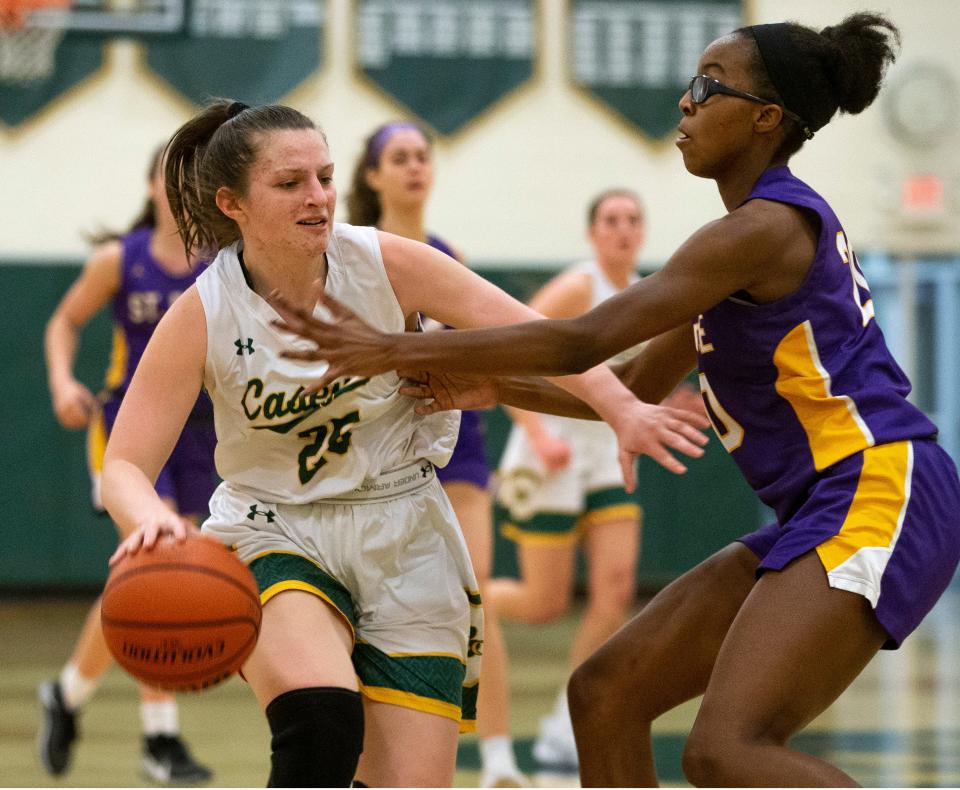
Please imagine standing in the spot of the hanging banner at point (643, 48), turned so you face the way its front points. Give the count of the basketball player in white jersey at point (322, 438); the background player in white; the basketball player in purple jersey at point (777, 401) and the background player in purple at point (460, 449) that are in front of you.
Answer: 4

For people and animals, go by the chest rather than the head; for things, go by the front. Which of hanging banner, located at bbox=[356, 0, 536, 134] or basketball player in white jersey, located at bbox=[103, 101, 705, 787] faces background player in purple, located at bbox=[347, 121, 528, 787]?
the hanging banner

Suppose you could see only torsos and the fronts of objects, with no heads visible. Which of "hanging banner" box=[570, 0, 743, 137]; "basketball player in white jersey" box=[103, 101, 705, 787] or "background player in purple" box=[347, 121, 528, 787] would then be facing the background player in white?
the hanging banner

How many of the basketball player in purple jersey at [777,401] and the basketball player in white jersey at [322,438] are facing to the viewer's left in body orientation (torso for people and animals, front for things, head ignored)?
1

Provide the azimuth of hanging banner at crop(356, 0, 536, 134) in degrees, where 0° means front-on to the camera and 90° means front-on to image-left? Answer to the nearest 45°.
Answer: approximately 0°

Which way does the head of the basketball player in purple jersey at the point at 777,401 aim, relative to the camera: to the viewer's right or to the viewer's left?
to the viewer's left

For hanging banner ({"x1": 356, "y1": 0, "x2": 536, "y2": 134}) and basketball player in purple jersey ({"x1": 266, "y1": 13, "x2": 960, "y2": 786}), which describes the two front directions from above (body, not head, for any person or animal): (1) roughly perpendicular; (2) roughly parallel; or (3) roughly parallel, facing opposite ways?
roughly perpendicular

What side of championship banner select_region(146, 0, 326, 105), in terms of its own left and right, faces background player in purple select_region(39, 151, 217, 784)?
front

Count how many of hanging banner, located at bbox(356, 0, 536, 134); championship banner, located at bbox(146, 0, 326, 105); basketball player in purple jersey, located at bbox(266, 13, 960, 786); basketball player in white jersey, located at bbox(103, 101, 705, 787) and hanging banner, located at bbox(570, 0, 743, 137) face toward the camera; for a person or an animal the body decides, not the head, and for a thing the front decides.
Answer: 4

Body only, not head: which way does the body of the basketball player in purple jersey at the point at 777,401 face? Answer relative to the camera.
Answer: to the viewer's left

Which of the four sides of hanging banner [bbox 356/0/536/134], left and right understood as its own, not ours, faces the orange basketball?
front

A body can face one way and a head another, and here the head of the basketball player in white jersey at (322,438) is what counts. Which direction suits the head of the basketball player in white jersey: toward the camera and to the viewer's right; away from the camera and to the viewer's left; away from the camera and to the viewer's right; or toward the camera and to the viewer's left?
toward the camera and to the viewer's right

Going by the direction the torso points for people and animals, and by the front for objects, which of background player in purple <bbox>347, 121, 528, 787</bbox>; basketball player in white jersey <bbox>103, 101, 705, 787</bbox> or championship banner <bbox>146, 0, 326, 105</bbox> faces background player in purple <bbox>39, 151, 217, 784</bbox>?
the championship banner
